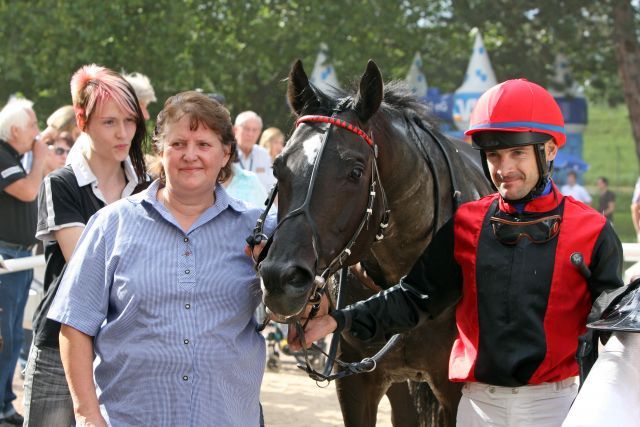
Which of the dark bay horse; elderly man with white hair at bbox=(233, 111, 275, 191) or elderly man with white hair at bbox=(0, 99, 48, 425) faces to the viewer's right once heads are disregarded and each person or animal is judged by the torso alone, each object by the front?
elderly man with white hair at bbox=(0, 99, 48, 425)

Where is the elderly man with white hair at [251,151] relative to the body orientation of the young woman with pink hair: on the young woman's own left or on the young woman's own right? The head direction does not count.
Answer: on the young woman's own left

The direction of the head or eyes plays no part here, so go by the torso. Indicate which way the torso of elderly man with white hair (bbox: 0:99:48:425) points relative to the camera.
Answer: to the viewer's right

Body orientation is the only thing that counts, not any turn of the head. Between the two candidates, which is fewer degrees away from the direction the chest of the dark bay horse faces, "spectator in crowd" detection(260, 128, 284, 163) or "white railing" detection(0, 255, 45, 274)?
the white railing

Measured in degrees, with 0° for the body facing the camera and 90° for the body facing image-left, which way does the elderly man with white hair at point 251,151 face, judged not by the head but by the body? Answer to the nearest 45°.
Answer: approximately 0°

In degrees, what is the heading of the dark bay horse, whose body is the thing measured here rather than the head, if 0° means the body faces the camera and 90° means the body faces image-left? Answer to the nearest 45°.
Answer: approximately 45°

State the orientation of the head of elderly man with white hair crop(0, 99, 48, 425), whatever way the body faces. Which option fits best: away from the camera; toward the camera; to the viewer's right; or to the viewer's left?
to the viewer's right

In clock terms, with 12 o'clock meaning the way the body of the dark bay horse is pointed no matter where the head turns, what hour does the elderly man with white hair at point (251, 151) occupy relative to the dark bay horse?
The elderly man with white hair is roughly at 4 o'clock from the dark bay horse.

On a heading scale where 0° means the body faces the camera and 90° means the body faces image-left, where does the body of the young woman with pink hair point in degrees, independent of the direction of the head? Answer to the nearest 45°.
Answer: approximately 315°

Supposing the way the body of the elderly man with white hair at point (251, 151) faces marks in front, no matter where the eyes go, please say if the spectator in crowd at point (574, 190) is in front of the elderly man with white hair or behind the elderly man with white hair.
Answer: behind

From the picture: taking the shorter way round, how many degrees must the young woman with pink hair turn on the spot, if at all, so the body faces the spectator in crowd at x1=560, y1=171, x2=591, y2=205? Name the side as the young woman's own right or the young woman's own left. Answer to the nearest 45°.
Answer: approximately 90° to the young woman's own left

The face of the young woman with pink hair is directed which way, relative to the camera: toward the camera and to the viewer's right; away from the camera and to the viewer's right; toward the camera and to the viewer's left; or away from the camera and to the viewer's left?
toward the camera and to the viewer's right
